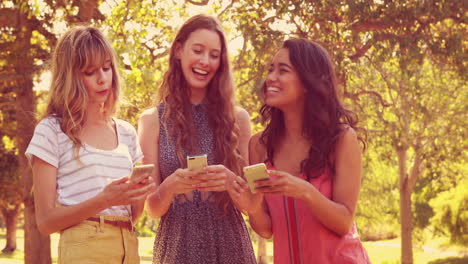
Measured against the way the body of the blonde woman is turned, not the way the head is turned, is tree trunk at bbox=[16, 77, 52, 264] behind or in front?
behind

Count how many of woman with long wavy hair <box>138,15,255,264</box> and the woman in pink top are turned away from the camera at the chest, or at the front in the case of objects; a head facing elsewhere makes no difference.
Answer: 0

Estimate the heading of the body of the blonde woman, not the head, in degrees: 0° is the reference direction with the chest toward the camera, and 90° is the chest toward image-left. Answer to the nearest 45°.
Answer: approximately 315°

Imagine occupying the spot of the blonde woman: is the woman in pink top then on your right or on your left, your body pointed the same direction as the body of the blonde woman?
on your left

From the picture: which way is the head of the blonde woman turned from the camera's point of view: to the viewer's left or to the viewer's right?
to the viewer's right

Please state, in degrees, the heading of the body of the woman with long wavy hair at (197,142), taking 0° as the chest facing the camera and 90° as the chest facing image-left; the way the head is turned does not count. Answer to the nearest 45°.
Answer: approximately 0°

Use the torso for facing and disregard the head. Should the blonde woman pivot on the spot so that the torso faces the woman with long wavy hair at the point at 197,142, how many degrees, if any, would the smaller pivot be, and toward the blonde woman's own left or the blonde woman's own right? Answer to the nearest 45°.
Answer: approximately 90° to the blonde woman's own left

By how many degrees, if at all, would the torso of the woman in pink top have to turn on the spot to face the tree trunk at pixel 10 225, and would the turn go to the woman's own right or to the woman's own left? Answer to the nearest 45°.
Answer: approximately 90° to the woman's own right

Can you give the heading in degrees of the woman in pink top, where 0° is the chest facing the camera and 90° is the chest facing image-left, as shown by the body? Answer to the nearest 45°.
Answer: approximately 45°

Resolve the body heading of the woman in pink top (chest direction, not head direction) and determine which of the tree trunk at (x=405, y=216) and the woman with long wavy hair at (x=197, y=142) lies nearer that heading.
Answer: the woman with long wavy hair

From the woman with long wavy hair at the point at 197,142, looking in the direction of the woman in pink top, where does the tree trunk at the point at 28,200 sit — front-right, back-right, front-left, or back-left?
back-left

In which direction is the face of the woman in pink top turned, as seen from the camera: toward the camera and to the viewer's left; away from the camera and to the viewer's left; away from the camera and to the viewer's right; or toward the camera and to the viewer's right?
toward the camera and to the viewer's left

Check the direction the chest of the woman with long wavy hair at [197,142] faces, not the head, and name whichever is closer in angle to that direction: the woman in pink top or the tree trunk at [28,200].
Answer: the woman in pink top
